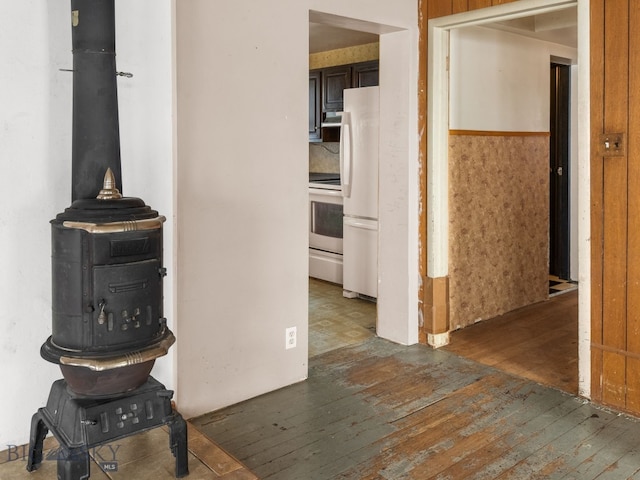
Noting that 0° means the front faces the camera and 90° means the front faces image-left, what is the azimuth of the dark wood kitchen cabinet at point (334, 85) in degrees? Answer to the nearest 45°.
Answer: approximately 45°

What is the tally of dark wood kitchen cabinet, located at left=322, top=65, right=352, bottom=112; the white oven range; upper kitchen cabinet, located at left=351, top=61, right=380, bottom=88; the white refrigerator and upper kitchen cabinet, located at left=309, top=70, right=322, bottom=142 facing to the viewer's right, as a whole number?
0

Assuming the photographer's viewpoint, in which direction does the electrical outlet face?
facing the viewer and to the right of the viewer

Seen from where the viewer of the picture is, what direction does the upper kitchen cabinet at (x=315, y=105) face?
facing the viewer and to the left of the viewer

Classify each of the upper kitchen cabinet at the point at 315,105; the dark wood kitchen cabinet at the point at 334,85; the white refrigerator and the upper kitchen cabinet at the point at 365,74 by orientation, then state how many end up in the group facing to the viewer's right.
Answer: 0

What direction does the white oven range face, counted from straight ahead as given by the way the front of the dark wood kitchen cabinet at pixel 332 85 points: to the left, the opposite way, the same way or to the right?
the same way

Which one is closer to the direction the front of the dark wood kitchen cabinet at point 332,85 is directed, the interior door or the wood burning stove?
the wood burning stove

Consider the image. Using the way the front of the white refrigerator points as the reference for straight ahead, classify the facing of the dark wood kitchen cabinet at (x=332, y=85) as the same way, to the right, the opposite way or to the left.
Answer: the same way

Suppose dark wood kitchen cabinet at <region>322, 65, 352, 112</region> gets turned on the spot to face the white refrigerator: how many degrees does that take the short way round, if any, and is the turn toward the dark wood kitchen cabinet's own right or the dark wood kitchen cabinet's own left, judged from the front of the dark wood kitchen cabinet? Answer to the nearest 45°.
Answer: approximately 45° to the dark wood kitchen cabinet's own left

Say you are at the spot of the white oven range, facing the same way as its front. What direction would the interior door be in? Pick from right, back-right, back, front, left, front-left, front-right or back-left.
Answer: back-left

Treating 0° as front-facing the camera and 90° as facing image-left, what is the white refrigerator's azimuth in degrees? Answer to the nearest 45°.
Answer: approximately 45°

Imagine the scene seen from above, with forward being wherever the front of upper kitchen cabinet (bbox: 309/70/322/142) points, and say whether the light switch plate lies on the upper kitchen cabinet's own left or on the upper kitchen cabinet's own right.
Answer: on the upper kitchen cabinet's own left
